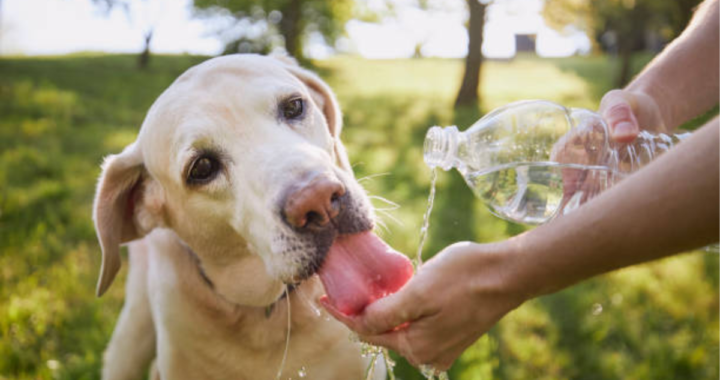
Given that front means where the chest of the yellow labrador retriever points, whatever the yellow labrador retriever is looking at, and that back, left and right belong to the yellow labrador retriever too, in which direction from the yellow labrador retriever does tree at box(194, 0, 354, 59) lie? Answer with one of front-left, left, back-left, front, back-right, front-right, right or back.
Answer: back-left

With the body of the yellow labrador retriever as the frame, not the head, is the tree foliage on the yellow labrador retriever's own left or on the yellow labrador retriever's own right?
on the yellow labrador retriever's own left

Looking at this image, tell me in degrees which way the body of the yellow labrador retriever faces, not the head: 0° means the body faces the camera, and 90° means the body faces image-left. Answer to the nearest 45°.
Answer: approximately 315°
